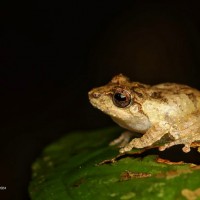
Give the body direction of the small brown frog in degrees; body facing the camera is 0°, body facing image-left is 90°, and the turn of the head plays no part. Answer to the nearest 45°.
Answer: approximately 90°
